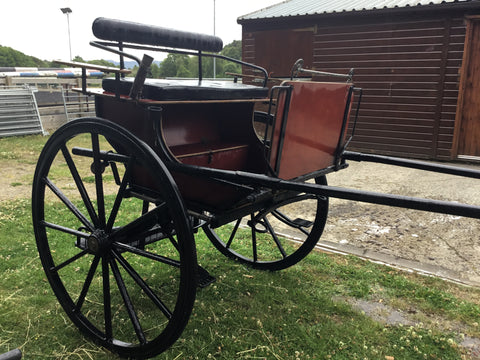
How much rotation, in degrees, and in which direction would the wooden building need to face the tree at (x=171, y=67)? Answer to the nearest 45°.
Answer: approximately 90° to its right

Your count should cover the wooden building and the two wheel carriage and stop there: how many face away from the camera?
0

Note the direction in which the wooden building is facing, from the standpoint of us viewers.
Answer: facing the viewer and to the left of the viewer

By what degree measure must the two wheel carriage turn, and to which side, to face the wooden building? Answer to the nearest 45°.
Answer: approximately 90° to its left

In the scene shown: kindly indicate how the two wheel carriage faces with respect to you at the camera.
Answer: facing the viewer and to the right of the viewer

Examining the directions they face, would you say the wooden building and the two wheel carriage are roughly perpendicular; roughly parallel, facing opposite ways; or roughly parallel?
roughly perpendicular

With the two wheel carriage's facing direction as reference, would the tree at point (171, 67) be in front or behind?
behind

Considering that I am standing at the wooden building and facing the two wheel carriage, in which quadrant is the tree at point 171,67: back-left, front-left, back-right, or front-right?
back-right

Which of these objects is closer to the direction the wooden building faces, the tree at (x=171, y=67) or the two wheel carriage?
the two wheel carriage

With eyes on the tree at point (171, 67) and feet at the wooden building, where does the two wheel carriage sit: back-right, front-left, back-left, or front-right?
back-left
